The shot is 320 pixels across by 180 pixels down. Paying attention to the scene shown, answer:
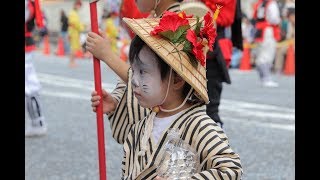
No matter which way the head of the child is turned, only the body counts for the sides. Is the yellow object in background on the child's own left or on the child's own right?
on the child's own right

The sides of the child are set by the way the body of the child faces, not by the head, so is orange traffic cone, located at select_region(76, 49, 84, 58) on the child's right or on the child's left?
on the child's right

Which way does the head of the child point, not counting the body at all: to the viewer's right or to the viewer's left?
to the viewer's left

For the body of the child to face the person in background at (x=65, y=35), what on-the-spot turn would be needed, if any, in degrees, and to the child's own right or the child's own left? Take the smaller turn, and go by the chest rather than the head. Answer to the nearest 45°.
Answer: approximately 135° to the child's own right

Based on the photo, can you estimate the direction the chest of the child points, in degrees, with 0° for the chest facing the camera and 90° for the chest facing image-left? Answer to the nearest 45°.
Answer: approximately 45°
